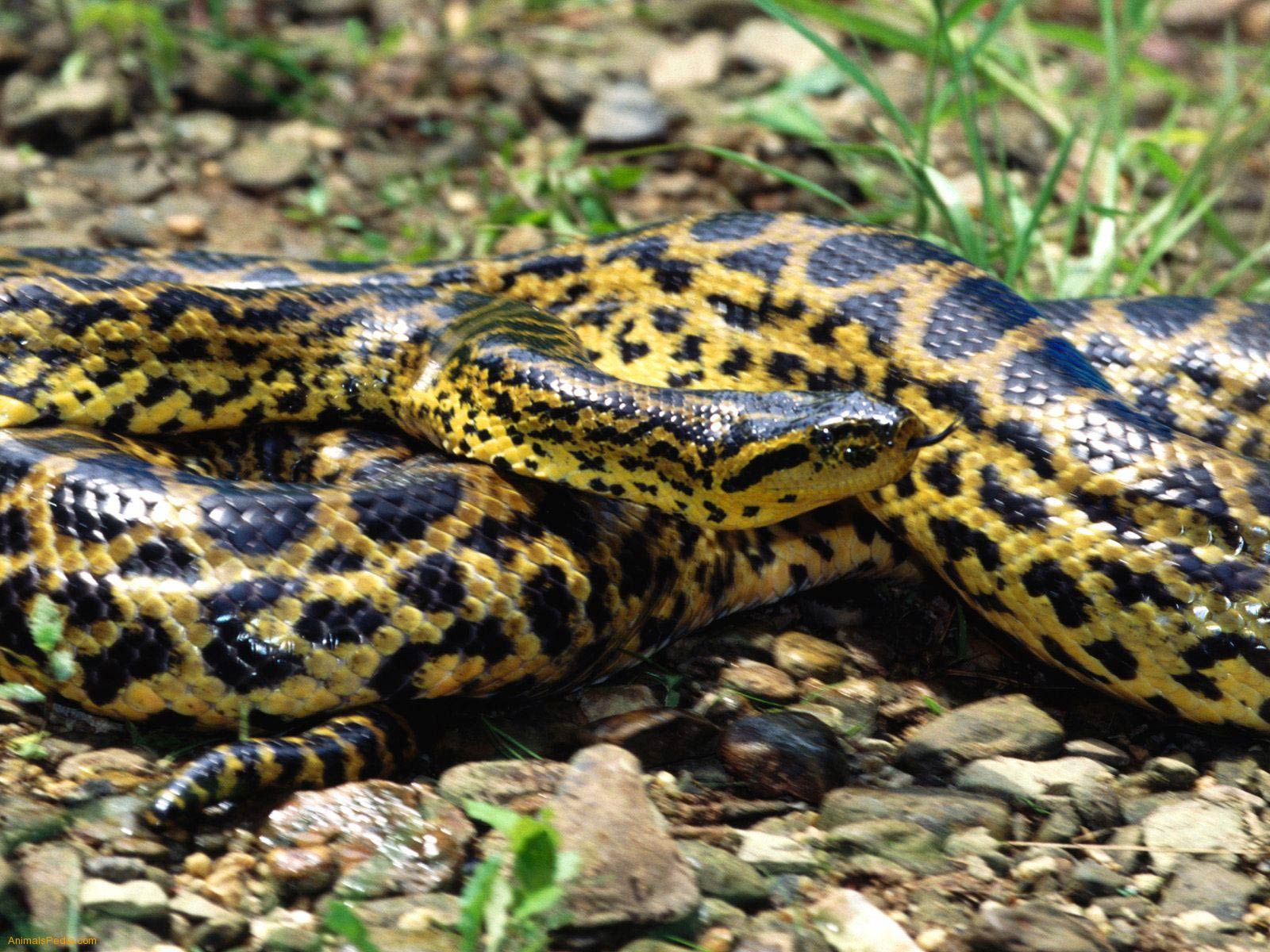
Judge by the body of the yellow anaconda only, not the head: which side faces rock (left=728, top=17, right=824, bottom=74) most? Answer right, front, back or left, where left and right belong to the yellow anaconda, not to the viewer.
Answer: left

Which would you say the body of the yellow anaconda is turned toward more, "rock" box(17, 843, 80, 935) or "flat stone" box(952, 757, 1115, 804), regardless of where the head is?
the flat stone

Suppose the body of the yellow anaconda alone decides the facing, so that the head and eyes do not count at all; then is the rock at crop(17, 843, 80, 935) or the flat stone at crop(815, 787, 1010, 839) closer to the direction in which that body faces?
the flat stone

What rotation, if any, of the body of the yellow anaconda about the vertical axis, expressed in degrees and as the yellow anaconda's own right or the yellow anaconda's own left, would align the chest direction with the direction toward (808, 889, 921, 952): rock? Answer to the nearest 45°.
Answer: approximately 45° to the yellow anaconda's own right

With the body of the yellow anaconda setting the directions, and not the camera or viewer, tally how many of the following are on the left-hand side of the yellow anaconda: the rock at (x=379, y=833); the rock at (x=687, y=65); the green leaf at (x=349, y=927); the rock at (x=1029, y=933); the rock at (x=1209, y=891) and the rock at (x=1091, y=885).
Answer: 1

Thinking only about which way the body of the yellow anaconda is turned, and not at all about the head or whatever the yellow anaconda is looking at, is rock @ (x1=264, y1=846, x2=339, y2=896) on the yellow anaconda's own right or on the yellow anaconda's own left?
on the yellow anaconda's own right

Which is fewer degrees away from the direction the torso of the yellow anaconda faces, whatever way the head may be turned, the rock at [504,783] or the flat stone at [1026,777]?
the flat stone

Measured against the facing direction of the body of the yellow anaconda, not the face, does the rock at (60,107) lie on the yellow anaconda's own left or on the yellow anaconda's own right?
on the yellow anaconda's own left

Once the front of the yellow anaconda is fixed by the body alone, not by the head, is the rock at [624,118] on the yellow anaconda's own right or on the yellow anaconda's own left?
on the yellow anaconda's own left

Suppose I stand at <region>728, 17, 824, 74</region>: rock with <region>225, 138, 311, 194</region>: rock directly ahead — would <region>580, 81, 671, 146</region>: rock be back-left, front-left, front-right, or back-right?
front-left

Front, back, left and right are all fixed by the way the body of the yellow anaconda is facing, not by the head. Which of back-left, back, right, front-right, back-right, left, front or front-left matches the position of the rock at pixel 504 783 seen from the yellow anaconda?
right

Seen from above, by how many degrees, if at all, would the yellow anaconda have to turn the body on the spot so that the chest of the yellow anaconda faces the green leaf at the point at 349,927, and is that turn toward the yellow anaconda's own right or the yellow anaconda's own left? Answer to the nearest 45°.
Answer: approximately 90° to the yellow anaconda's own right

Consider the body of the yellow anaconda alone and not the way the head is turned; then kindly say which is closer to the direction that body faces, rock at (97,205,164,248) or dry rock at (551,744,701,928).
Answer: the dry rock

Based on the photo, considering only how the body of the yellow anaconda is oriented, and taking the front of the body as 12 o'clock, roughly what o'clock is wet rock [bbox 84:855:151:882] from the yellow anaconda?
The wet rock is roughly at 4 o'clock from the yellow anaconda.

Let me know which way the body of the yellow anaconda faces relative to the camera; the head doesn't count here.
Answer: to the viewer's right

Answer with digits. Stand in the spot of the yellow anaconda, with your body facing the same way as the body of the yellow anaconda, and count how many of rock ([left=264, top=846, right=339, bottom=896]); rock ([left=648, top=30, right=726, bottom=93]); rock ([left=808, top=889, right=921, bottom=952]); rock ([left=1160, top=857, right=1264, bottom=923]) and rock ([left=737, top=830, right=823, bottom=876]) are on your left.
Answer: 1

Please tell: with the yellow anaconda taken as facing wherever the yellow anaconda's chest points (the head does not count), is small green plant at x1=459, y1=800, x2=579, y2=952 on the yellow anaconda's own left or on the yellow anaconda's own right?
on the yellow anaconda's own right

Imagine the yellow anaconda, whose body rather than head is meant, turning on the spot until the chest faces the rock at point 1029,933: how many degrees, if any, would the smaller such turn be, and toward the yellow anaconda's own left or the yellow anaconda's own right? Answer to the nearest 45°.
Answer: approximately 45° to the yellow anaconda's own right
